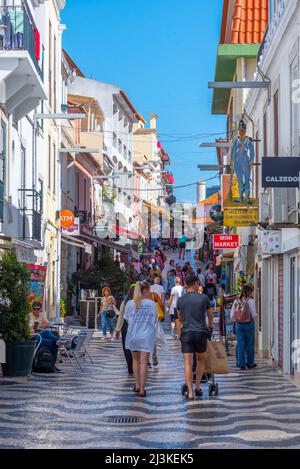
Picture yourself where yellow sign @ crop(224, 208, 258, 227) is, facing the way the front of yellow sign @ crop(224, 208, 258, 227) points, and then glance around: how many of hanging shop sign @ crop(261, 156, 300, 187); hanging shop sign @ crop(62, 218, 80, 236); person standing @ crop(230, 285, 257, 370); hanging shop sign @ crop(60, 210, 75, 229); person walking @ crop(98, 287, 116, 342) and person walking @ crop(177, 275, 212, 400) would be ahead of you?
3

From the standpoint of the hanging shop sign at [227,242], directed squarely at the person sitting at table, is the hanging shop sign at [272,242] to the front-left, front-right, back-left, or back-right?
front-left

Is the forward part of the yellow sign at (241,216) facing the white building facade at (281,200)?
no

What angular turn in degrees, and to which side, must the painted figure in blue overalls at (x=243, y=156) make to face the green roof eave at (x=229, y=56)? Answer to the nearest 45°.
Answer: approximately 180°

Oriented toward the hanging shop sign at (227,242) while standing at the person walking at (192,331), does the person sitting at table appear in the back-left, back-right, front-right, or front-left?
front-left

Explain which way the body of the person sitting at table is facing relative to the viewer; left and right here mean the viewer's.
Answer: facing the viewer and to the right of the viewer

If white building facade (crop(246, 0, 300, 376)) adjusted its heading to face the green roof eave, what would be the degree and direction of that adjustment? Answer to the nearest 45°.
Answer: approximately 90° to its right

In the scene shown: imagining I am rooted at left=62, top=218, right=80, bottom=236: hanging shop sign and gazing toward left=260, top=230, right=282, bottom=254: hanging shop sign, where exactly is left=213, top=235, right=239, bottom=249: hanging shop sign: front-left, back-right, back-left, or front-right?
front-left

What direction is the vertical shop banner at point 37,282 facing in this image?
toward the camera

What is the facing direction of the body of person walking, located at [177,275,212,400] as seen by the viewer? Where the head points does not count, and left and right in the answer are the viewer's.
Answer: facing away from the viewer

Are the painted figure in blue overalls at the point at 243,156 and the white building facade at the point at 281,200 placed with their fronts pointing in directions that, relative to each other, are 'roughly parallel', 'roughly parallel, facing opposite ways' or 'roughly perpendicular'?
roughly perpendicular

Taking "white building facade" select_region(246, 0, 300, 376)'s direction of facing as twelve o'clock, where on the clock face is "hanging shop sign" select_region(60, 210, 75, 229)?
The hanging shop sign is roughly at 2 o'clock from the white building facade.
